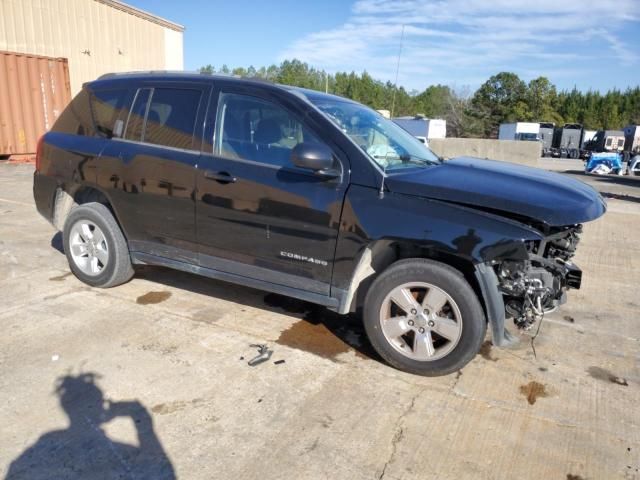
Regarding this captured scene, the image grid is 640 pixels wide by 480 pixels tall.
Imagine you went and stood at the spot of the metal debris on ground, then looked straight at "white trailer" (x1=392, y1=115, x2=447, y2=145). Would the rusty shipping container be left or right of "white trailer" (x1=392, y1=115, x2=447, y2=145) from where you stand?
left

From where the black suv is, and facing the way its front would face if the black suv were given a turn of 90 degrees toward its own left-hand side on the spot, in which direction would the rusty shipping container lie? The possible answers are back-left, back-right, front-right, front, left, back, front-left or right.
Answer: left

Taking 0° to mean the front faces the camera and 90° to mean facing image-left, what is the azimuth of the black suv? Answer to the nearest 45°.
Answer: approximately 315°

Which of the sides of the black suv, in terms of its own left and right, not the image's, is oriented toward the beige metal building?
back

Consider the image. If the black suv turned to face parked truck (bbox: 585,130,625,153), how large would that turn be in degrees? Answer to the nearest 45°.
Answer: approximately 90° to its left
